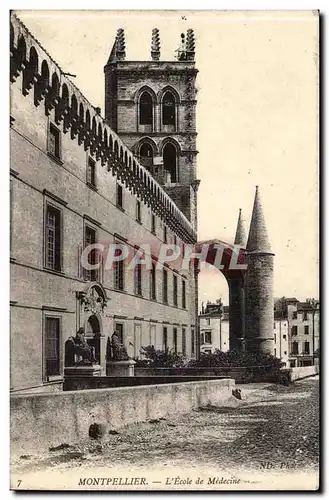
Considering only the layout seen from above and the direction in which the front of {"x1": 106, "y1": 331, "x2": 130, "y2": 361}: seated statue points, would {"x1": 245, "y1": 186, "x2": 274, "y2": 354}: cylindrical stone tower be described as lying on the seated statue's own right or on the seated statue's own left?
on the seated statue's own left

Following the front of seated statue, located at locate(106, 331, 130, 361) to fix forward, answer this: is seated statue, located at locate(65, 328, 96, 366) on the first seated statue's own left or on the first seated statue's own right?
on the first seated statue's own right

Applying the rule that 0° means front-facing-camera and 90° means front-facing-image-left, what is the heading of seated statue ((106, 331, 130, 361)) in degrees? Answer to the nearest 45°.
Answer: approximately 315°

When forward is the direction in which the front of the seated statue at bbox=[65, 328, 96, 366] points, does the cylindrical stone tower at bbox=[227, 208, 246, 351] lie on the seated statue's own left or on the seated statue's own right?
on the seated statue's own left

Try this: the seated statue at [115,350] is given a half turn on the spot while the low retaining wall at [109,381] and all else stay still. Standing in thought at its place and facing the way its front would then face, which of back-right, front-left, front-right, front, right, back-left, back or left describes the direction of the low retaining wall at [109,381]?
back-left

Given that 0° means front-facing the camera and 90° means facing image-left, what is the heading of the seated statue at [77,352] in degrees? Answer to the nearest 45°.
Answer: approximately 315°

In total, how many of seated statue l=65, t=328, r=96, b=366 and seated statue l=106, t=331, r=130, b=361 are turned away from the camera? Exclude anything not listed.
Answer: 0
